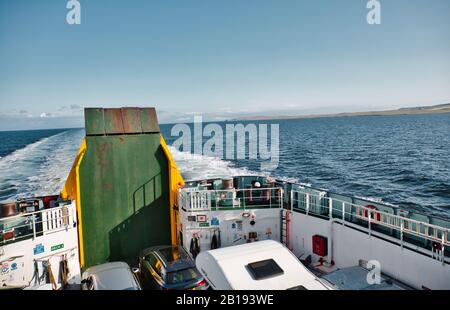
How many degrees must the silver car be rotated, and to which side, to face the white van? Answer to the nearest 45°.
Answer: approximately 135° to its right

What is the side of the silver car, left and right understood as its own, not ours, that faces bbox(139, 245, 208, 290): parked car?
right

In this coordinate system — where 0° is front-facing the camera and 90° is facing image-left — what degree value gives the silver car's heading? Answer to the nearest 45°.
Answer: approximately 180°
